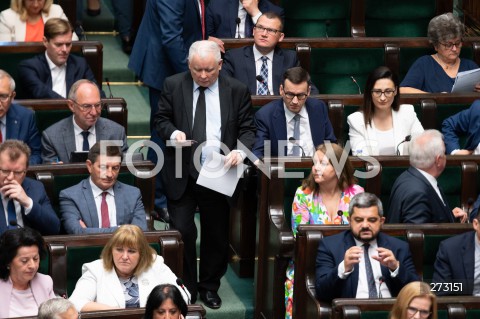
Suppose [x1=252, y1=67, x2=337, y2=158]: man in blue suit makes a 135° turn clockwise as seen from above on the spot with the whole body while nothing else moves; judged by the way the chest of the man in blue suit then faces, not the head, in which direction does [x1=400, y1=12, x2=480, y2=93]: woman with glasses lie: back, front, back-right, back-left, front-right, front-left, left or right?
right

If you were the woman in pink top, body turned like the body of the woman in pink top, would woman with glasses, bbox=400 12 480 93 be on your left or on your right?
on your left

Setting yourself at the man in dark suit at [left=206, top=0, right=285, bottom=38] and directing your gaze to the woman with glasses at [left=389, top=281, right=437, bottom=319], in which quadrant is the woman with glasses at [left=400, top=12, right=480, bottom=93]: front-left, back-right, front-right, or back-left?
front-left

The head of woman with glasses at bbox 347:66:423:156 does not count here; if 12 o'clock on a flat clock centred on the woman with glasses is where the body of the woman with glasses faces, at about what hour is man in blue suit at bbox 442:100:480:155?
The man in blue suit is roughly at 8 o'clock from the woman with glasses.

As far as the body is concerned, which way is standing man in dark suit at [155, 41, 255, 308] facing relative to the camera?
toward the camera

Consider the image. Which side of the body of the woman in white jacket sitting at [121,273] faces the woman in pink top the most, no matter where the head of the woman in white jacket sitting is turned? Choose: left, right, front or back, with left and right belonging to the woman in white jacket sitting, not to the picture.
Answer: right

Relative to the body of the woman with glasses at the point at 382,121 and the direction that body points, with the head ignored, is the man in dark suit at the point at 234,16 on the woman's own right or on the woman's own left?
on the woman's own right

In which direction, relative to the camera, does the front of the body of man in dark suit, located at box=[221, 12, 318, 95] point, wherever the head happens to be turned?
toward the camera

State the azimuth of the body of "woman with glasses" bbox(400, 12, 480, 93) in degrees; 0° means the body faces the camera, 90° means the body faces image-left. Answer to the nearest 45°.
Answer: approximately 315°

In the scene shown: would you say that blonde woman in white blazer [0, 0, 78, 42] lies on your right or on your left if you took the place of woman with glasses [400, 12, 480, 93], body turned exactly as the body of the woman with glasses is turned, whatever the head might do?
on your right

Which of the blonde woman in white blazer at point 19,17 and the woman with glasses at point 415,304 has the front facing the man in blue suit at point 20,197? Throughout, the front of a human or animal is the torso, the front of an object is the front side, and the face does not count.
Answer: the blonde woman in white blazer

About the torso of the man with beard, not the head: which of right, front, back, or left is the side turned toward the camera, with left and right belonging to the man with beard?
front

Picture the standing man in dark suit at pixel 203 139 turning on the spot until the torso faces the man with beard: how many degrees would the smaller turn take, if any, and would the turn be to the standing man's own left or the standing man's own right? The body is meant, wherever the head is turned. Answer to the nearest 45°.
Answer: approximately 45° to the standing man's own left
